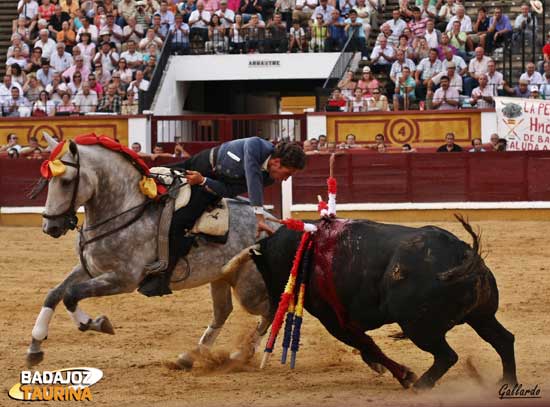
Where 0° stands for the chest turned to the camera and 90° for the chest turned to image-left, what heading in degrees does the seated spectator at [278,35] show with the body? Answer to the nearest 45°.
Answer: approximately 0°

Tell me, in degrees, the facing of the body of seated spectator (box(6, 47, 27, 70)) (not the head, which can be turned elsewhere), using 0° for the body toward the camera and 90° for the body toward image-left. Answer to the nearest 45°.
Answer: approximately 0°

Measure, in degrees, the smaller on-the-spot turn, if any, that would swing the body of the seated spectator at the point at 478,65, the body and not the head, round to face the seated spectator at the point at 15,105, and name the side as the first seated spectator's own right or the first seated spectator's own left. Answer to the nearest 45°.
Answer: approximately 45° to the first seated spectator's own right

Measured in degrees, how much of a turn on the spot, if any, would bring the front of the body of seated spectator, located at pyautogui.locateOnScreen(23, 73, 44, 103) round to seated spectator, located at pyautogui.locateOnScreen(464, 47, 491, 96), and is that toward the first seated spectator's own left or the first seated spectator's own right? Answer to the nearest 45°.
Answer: approximately 45° to the first seated spectator's own left

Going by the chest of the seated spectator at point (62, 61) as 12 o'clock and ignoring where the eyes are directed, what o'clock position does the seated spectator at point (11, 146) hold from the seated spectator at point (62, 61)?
the seated spectator at point (11, 146) is roughly at 1 o'clock from the seated spectator at point (62, 61).

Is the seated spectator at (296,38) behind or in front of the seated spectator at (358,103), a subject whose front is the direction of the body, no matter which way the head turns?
behind
